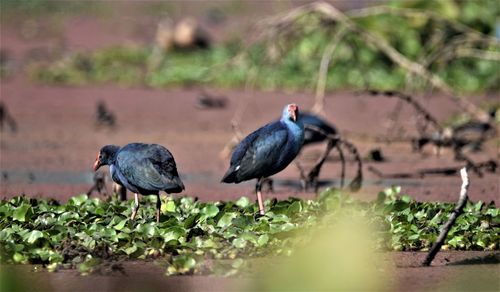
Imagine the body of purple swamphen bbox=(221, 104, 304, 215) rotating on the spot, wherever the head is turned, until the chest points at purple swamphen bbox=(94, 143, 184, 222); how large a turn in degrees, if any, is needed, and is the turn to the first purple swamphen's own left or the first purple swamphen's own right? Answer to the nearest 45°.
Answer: approximately 135° to the first purple swamphen's own right

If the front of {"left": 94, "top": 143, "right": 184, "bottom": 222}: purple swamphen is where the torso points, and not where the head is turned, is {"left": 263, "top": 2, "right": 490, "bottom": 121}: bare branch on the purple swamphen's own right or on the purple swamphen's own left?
on the purple swamphen's own right

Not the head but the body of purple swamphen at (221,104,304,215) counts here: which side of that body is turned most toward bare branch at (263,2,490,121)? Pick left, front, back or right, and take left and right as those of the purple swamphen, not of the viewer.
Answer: left

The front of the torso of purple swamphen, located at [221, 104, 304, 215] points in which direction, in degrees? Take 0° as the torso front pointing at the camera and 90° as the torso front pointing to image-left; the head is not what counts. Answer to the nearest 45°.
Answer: approximately 270°

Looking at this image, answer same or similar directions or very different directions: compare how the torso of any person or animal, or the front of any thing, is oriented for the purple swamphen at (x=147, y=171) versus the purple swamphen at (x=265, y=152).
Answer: very different directions

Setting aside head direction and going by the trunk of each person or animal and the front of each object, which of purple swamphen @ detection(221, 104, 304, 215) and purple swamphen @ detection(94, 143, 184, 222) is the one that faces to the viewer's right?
purple swamphen @ detection(221, 104, 304, 215)

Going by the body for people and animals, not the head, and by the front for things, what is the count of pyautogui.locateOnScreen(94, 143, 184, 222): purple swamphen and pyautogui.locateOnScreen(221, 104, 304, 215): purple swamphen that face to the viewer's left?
1

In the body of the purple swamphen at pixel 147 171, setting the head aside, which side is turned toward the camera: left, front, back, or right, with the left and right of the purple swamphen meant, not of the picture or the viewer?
left

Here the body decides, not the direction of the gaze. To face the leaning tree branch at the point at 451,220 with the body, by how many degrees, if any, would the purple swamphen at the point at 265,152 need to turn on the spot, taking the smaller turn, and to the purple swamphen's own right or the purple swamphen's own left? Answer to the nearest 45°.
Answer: approximately 45° to the purple swamphen's own right
